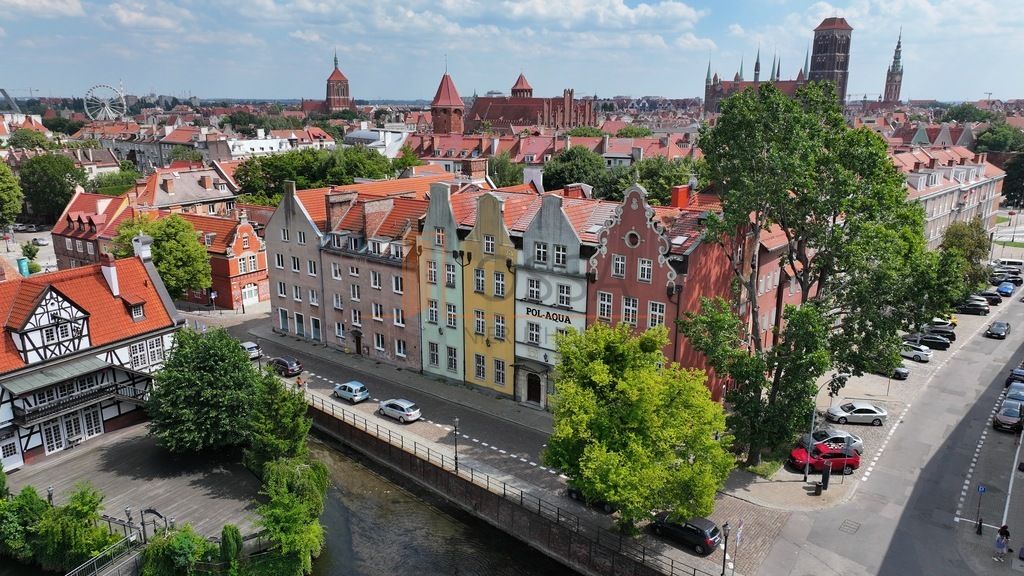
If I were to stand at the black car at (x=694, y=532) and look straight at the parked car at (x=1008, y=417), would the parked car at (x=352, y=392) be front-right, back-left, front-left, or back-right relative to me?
back-left

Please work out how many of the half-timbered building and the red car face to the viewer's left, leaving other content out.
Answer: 1

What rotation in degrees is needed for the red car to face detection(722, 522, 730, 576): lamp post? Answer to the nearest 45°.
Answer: approximately 90° to its left

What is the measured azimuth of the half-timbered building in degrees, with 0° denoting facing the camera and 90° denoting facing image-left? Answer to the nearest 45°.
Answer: approximately 315°

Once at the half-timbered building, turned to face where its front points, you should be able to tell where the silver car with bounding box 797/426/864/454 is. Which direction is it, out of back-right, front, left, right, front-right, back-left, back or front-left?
front

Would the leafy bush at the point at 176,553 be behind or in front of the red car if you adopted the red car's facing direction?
in front

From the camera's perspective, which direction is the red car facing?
to the viewer's left

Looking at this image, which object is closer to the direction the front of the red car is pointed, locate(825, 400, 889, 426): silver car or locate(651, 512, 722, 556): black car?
the black car

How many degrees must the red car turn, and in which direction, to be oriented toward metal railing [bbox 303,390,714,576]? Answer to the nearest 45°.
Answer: approximately 45° to its left

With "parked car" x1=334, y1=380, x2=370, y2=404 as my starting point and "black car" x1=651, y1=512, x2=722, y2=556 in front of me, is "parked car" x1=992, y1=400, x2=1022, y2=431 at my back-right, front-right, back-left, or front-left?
front-left

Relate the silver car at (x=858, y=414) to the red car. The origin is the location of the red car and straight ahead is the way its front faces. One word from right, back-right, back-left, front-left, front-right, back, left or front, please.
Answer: right

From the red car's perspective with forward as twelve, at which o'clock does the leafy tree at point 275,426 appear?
The leafy tree is roughly at 11 o'clock from the red car.
